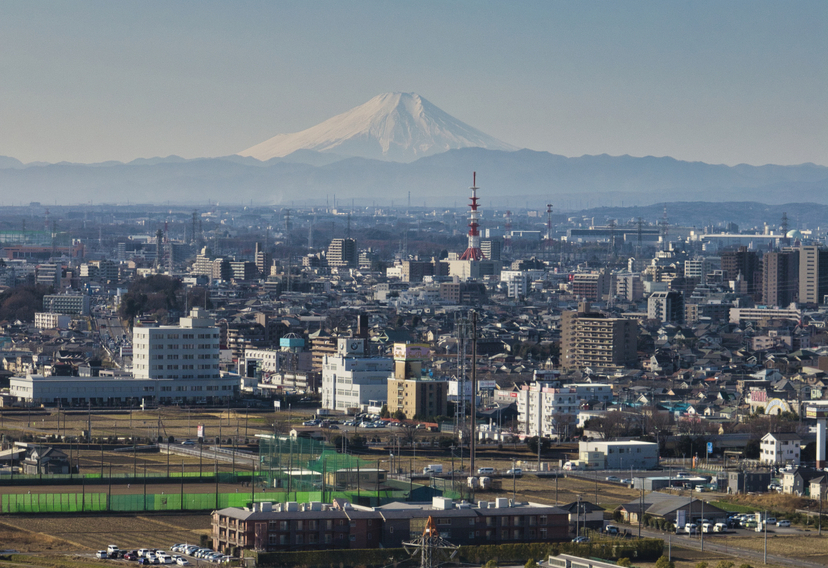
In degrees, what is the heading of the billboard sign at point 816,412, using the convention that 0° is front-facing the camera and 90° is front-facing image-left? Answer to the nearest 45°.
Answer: approximately 0°

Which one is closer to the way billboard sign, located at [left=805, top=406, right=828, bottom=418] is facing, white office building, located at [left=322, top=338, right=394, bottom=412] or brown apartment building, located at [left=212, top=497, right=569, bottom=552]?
the brown apartment building

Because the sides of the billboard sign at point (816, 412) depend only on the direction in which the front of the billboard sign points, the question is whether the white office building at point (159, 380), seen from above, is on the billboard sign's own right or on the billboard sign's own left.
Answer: on the billboard sign's own right

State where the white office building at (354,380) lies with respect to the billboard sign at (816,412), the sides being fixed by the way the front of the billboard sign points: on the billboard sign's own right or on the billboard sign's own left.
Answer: on the billboard sign's own right

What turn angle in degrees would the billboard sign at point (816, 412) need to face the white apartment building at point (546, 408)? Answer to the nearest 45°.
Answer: approximately 90° to its right

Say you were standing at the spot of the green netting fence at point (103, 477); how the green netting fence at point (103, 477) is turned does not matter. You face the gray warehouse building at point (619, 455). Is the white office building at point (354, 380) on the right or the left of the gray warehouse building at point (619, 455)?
left

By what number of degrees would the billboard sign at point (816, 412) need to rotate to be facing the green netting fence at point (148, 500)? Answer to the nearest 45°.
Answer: approximately 45° to its right

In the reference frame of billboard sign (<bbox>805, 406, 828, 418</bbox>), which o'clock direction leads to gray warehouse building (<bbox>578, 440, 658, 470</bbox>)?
The gray warehouse building is roughly at 1 o'clock from the billboard sign.

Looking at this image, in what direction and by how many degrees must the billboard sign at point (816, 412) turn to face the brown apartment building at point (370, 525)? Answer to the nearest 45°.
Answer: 0° — it already faces it
